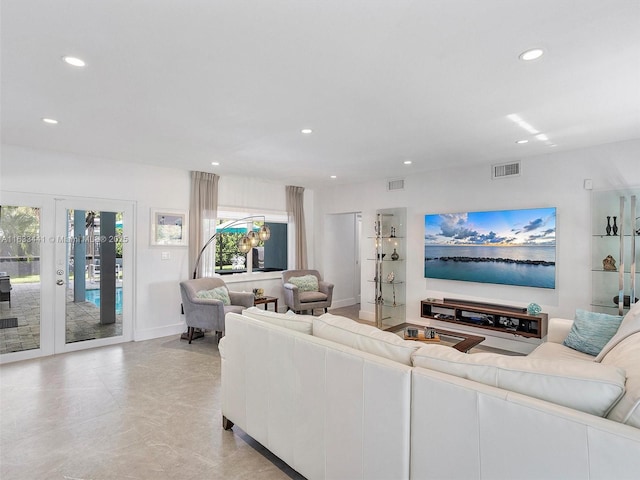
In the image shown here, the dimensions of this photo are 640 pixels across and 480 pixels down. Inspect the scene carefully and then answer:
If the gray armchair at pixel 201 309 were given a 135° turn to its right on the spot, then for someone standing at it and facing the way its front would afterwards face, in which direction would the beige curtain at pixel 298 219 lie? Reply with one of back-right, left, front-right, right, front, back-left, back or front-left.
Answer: back-right

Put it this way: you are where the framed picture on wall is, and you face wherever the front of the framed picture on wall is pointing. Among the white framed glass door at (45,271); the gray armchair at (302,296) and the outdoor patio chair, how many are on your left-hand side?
1

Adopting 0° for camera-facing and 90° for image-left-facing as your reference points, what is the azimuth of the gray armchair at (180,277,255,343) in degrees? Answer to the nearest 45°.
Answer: approximately 315°

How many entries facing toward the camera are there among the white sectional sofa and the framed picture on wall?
1

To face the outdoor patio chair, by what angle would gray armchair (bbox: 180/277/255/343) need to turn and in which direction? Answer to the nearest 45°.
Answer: approximately 135° to its right

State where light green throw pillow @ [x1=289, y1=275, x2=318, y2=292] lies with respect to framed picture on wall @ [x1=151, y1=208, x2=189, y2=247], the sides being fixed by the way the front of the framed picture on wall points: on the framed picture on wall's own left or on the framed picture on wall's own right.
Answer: on the framed picture on wall's own left

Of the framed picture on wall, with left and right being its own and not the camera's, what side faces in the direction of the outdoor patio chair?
back

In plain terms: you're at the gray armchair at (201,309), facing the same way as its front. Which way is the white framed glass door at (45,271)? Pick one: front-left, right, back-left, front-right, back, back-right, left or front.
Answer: back-right

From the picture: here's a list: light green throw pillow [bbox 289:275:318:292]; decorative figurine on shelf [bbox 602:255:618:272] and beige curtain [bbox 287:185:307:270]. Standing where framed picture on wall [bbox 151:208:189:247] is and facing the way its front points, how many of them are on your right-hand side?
0

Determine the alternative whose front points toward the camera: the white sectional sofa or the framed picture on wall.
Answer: the framed picture on wall

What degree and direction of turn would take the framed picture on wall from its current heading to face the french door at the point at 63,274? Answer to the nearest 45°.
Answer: approximately 90° to its right

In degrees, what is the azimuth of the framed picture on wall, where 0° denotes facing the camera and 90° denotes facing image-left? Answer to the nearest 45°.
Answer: approximately 0°

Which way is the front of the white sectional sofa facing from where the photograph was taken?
facing away from the viewer and to the right of the viewer

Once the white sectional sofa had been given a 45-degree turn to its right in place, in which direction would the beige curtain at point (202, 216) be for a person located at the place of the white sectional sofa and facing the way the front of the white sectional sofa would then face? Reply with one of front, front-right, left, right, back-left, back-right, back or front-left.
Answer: back-left

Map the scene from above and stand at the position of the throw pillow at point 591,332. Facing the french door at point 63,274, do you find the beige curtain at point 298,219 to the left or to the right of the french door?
right

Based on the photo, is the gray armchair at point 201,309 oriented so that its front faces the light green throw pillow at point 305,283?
no
